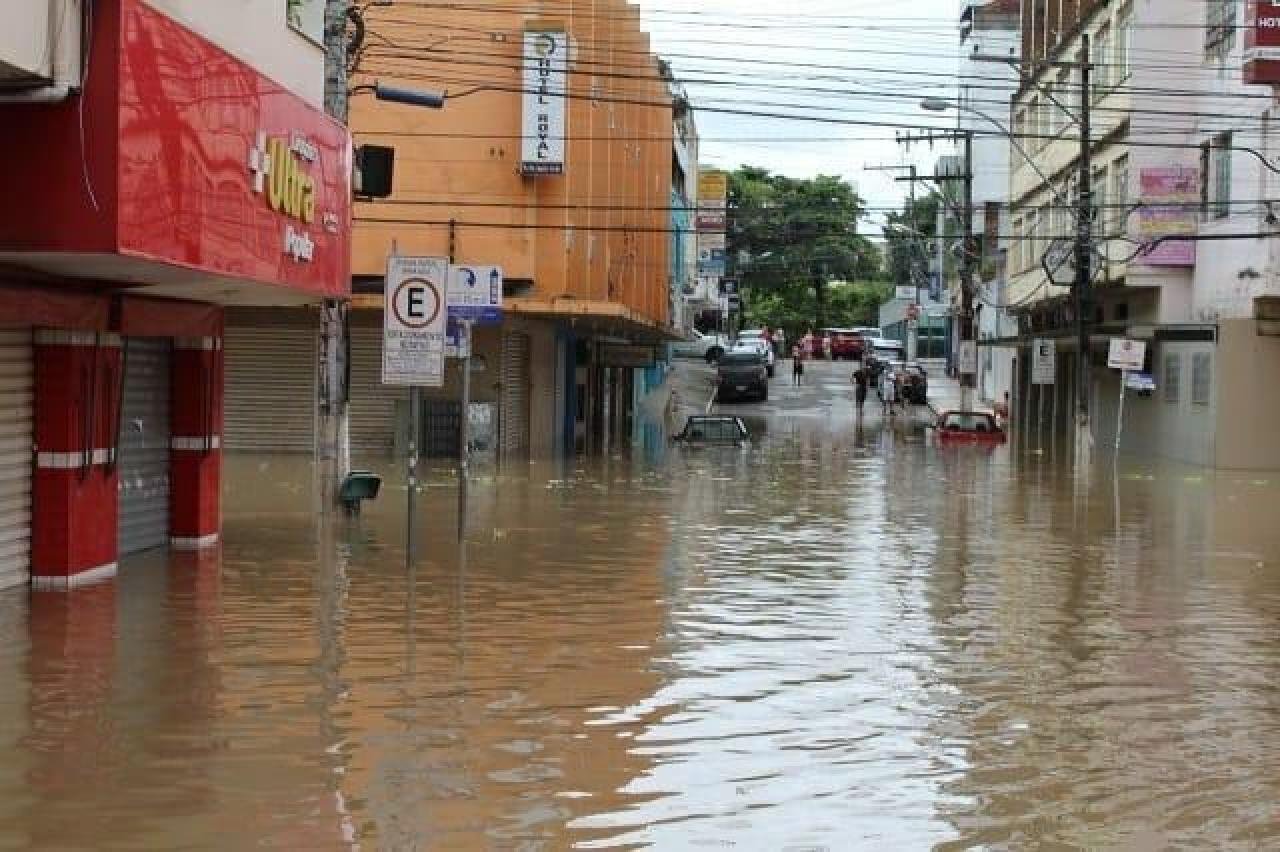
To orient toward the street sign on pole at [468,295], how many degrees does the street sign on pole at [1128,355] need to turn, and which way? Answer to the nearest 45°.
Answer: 0° — it already faces it

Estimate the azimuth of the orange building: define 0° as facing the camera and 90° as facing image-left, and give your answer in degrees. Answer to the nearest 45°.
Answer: approximately 315°

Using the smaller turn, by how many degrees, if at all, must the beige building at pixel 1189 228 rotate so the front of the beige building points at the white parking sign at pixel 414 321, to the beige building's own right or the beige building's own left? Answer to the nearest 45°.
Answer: approximately 45° to the beige building's own left

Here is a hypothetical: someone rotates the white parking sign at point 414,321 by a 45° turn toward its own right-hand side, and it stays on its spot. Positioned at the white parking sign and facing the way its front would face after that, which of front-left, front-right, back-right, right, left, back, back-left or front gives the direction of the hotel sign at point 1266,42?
back

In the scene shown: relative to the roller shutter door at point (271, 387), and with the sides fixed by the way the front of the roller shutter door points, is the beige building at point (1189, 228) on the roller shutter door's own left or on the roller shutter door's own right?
on the roller shutter door's own left

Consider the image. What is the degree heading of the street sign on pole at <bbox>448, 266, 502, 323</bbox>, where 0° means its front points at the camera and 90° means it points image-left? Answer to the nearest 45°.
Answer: approximately 0°
